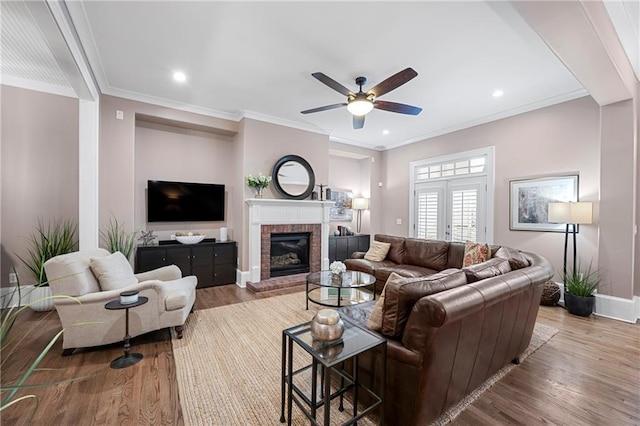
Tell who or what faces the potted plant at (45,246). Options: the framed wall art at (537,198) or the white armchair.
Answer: the framed wall art

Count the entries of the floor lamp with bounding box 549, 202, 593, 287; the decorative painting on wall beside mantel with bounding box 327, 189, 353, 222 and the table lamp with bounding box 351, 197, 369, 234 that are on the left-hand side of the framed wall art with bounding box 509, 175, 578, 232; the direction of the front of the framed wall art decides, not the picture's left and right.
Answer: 1

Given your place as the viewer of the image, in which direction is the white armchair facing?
facing to the right of the viewer

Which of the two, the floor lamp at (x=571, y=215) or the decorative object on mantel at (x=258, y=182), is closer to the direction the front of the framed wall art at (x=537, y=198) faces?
the decorative object on mantel

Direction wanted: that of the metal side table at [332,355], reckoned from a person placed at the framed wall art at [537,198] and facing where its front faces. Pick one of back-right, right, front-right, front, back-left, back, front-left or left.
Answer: front-left

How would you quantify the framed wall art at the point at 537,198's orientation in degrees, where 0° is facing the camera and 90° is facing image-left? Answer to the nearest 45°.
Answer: approximately 45°

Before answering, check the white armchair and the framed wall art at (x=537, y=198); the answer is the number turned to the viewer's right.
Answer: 1

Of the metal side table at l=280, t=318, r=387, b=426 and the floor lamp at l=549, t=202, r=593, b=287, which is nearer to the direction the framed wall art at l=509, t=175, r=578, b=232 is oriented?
the metal side table

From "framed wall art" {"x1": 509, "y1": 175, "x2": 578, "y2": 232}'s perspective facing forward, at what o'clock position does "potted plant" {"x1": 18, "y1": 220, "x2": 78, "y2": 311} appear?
The potted plant is roughly at 12 o'clock from the framed wall art.
